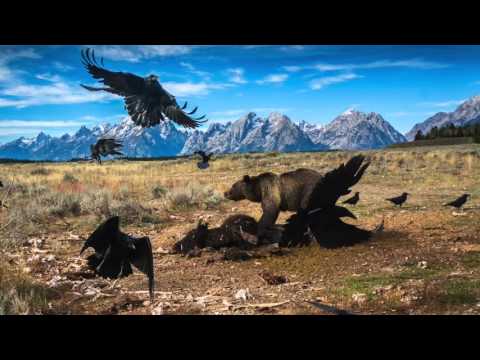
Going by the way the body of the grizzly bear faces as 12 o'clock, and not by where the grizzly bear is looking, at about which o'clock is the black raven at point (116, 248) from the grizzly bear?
The black raven is roughly at 10 o'clock from the grizzly bear.

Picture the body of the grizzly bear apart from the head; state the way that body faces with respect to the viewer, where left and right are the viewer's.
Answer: facing to the left of the viewer

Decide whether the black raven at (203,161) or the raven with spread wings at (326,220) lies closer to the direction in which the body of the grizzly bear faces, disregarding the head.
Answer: the black raven

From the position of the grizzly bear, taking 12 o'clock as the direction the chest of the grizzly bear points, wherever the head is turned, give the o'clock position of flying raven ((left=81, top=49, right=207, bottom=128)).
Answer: The flying raven is roughly at 10 o'clock from the grizzly bear.

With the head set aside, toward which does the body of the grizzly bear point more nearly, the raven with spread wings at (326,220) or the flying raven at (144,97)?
the flying raven
